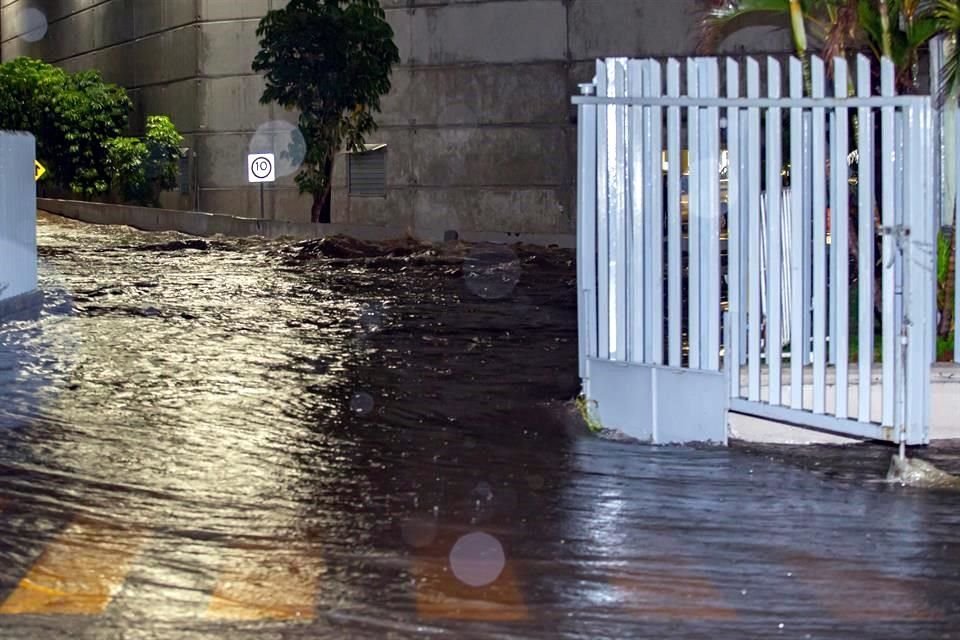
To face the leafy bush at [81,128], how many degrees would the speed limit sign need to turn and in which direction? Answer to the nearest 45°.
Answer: approximately 135° to its right

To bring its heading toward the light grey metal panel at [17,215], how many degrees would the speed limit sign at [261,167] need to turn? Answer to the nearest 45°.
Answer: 0° — it already faces it

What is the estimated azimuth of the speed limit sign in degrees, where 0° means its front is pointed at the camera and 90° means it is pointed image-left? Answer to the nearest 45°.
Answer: approximately 0°

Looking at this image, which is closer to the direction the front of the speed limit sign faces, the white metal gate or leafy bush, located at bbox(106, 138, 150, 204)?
the white metal gate

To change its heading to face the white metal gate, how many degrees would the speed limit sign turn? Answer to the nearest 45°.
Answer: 0° — it already faces it

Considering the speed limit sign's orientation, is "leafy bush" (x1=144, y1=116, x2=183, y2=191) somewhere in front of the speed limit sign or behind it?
behind
